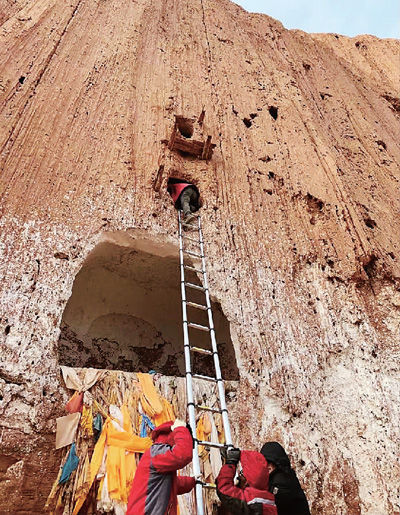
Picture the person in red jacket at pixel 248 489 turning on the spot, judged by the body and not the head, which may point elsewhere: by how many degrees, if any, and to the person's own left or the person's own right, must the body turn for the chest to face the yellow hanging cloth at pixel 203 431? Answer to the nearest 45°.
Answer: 0° — they already face it

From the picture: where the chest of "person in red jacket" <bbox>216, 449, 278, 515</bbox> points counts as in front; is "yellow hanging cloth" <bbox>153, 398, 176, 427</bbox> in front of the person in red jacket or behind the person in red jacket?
in front

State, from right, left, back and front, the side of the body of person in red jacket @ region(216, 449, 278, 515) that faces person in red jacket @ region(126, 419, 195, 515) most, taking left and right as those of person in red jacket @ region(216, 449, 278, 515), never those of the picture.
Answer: left

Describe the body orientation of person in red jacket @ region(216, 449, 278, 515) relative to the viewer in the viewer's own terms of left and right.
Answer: facing away from the viewer and to the left of the viewer

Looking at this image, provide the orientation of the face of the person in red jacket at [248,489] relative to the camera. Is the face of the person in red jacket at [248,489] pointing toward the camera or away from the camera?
away from the camera

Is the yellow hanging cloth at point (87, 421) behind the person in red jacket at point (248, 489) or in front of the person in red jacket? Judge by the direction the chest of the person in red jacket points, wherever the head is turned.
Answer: in front

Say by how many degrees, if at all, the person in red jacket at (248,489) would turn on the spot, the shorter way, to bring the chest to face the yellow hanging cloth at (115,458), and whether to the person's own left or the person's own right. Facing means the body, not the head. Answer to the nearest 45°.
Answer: approximately 45° to the person's own left

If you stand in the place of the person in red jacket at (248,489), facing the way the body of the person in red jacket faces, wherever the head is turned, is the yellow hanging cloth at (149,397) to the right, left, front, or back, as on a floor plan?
front

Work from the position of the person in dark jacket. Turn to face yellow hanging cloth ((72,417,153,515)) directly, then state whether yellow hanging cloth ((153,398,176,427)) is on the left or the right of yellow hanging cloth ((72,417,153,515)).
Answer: right
